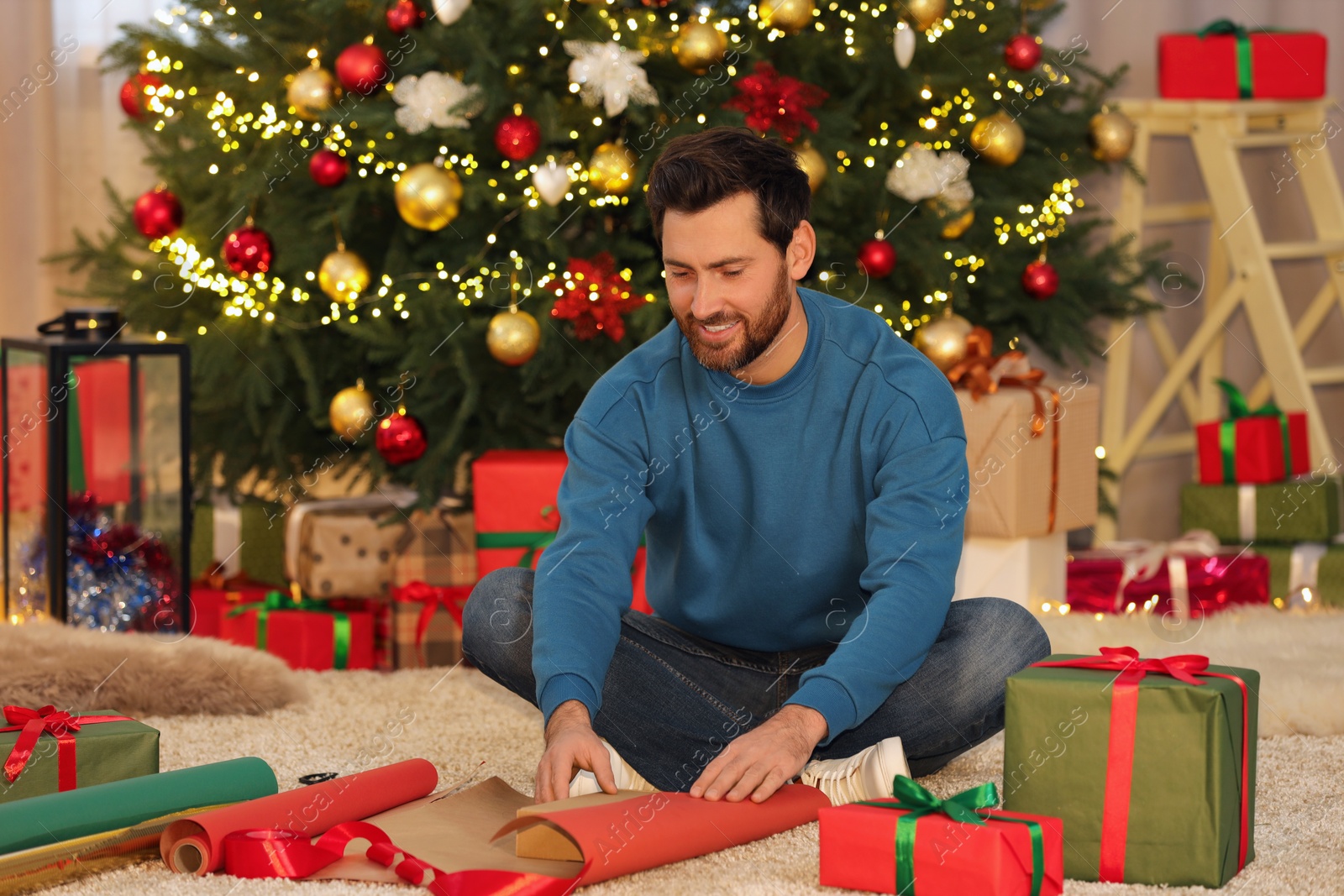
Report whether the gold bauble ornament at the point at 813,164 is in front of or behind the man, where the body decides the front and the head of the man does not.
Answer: behind

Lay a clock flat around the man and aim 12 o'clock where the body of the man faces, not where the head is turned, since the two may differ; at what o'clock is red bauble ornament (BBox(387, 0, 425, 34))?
The red bauble ornament is roughly at 5 o'clock from the man.

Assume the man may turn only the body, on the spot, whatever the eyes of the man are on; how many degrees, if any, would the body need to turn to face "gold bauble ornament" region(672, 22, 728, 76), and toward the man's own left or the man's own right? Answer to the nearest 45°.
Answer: approximately 180°

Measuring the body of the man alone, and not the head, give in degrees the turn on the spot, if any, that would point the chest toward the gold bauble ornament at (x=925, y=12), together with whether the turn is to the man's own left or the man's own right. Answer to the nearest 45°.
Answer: approximately 180°

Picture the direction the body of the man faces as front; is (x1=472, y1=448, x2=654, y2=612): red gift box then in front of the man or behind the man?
behind

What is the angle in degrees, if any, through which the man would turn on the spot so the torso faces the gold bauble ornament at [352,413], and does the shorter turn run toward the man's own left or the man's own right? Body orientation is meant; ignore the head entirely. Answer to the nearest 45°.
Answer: approximately 135° to the man's own right

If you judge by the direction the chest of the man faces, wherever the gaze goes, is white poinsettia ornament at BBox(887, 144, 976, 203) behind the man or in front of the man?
behind

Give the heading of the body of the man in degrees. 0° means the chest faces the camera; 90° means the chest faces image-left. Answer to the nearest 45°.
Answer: approximately 0°

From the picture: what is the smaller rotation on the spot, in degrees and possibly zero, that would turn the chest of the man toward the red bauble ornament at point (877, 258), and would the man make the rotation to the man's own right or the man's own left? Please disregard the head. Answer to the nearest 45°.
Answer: approximately 180°

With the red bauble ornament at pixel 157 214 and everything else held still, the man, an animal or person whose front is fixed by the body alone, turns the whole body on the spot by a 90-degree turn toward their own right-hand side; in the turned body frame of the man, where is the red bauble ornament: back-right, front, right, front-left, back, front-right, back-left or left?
front-right

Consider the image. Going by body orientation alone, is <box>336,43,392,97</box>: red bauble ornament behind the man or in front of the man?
behind

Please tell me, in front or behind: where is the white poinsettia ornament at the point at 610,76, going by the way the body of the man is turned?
behind
